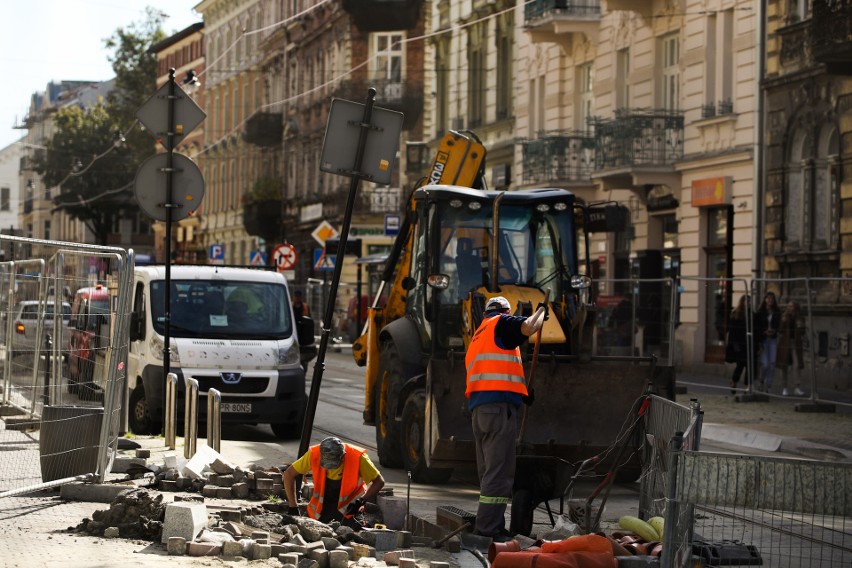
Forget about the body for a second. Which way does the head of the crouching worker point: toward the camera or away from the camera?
toward the camera

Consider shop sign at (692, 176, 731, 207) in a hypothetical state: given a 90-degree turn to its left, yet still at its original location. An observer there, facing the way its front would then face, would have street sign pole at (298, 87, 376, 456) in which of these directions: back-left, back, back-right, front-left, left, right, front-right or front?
front-right

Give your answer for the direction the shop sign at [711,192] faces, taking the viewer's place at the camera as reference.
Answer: facing the viewer and to the left of the viewer

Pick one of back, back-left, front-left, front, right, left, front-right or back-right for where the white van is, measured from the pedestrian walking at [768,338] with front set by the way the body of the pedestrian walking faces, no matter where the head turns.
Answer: front-right

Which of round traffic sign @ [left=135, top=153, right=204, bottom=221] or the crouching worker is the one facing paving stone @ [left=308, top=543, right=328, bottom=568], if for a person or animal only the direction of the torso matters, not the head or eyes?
the crouching worker

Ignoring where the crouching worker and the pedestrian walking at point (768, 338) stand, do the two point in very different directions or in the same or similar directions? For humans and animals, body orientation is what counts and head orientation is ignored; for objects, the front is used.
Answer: same or similar directions

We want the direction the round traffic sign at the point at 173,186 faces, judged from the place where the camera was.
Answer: facing away from the viewer

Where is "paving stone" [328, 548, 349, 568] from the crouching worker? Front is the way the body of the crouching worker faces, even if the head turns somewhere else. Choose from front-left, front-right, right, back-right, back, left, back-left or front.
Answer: front

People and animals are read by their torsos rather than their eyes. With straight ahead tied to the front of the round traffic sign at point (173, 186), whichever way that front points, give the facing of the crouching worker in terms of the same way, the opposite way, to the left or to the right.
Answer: the opposite way

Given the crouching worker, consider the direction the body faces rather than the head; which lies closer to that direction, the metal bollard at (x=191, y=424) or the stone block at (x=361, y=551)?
the stone block

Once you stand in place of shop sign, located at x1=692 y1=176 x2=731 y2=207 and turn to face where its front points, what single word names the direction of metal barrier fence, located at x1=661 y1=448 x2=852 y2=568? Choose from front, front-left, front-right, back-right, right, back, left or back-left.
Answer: front-left

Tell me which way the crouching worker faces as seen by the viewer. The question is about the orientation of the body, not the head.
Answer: toward the camera

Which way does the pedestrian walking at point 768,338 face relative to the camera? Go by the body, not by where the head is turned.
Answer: toward the camera

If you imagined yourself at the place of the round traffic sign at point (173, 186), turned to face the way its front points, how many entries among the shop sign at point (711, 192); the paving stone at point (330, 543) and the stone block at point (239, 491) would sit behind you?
2

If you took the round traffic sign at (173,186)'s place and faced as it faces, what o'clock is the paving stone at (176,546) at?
The paving stone is roughly at 6 o'clock from the round traffic sign.

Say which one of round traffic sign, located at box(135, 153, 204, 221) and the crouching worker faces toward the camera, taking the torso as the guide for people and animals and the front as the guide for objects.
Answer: the crouching worker

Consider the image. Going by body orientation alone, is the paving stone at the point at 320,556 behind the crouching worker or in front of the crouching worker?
in front

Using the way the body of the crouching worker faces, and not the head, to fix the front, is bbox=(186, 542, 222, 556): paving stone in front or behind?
in front
